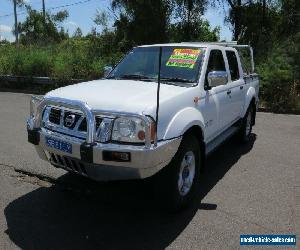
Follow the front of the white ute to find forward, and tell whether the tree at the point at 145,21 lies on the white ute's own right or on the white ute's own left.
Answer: on the white ute's own right

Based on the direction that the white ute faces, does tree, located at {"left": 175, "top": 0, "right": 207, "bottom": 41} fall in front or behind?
behind

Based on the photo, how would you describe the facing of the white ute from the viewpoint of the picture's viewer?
facing the viewer and to the left of the viewer
